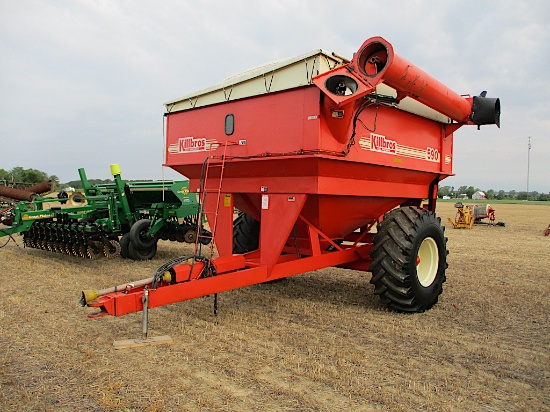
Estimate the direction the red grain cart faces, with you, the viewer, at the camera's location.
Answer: facing the viewer and to the left of the viewer
